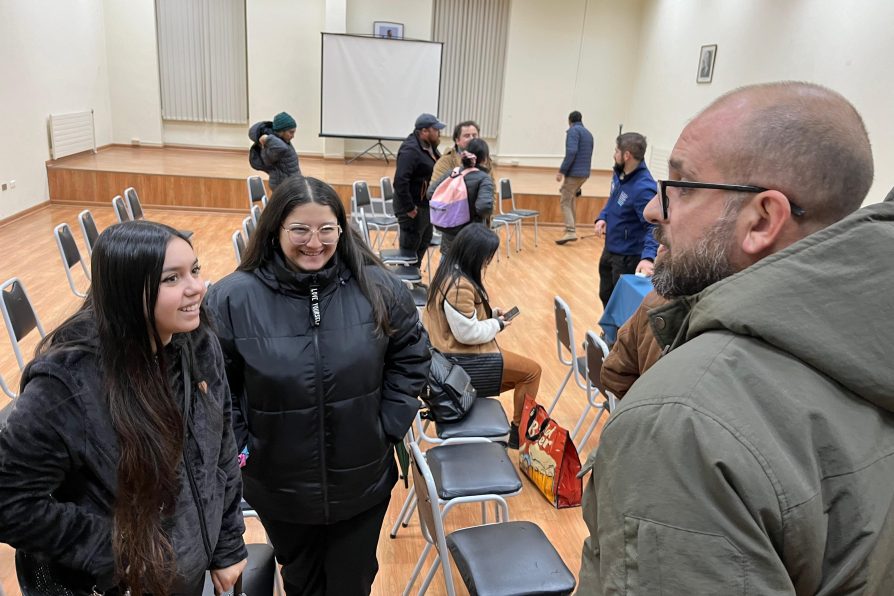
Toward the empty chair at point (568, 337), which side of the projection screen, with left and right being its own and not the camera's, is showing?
front

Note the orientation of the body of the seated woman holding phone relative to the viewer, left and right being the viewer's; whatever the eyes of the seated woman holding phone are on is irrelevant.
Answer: facing to the right of the viewer

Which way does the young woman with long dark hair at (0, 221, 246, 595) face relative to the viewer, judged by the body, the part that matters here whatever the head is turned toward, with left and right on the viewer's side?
facing the viewer and to the right of the viewer

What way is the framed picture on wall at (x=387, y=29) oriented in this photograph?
toward the camera

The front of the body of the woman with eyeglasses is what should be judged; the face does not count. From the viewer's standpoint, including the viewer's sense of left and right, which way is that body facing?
facing the viewer

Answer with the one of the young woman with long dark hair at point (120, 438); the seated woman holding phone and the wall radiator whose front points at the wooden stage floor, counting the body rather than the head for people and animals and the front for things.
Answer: the wall radiator

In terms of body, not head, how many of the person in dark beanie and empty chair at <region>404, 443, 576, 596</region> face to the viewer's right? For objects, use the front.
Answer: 2

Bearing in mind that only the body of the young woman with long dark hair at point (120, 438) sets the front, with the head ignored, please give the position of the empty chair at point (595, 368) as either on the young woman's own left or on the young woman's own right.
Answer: on the young woman's own left

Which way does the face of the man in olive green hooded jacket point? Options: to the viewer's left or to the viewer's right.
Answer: to the viewer's left

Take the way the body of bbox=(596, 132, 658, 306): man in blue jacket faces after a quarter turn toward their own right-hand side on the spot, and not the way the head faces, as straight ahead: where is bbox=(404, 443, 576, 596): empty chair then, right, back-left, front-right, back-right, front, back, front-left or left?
back-left

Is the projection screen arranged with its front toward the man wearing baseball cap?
yes

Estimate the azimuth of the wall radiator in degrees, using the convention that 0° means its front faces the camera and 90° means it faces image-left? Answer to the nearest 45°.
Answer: approximately 315°

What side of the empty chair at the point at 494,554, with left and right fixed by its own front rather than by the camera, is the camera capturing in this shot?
right

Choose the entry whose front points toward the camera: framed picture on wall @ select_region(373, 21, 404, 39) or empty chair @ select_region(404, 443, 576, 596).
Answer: the framed picture on wall

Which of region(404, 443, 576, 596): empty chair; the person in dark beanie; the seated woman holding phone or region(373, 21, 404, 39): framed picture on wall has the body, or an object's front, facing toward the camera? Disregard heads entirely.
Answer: the framed picture on wall

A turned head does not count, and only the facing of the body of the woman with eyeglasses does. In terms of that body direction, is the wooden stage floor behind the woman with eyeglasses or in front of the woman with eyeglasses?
behind

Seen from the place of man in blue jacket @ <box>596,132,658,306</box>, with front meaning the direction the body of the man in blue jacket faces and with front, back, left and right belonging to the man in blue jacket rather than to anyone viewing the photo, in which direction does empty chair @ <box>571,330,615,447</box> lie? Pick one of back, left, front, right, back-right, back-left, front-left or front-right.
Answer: front-left
